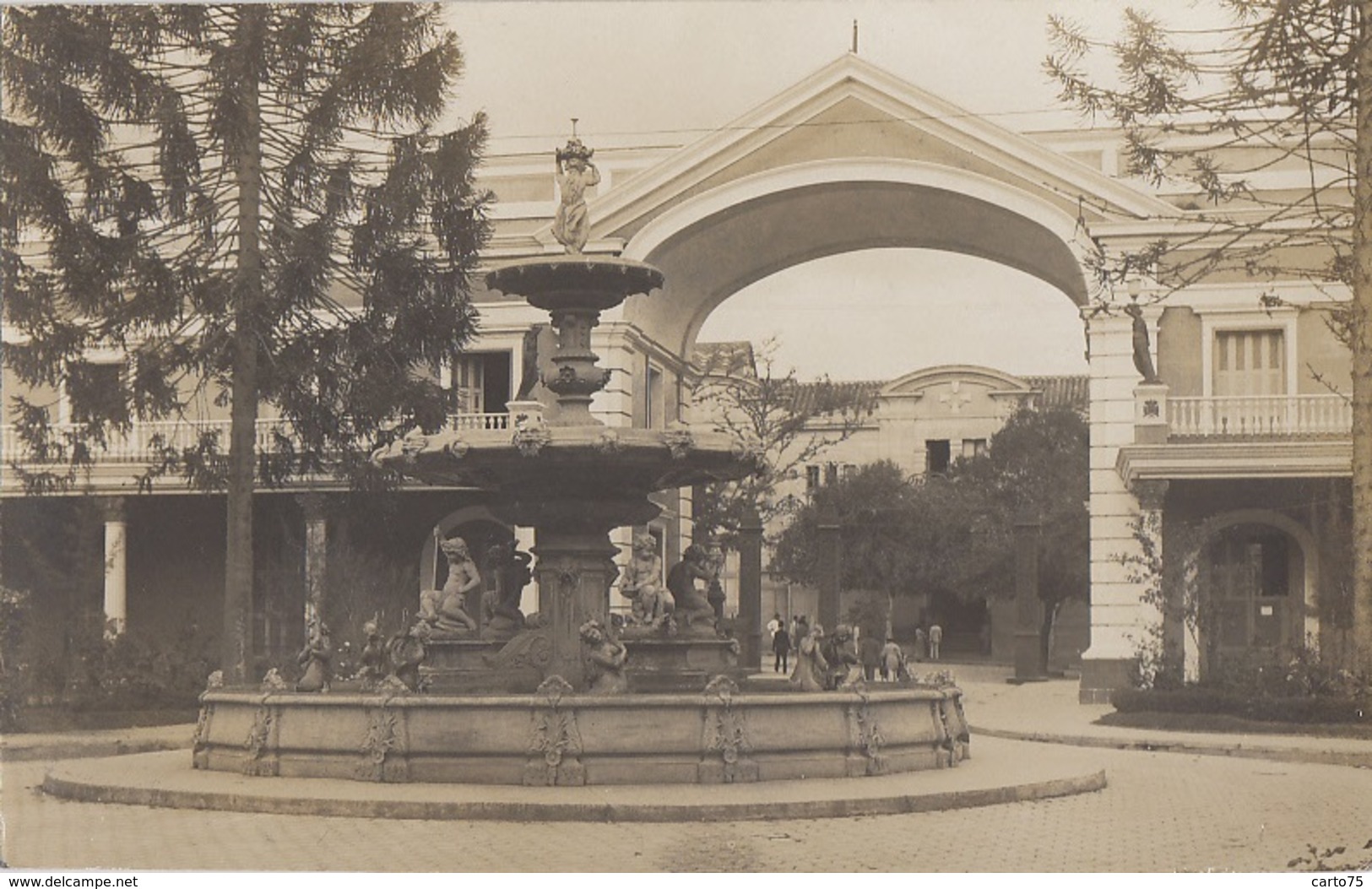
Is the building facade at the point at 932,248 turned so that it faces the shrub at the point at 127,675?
no

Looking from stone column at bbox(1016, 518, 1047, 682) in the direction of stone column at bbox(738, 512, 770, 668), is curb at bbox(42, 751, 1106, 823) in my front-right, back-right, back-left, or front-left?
front-left

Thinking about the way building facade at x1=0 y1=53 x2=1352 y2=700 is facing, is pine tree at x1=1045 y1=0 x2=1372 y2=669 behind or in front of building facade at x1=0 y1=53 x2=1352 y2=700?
in front

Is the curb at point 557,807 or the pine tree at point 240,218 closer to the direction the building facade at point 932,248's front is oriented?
the curb

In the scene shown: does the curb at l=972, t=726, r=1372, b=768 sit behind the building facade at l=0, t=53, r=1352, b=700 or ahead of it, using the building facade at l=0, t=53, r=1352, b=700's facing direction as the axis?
ahead

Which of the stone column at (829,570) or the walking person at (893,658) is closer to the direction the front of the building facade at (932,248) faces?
the walking person

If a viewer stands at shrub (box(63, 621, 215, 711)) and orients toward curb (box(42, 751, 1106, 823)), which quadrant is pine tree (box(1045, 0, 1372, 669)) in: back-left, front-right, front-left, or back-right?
front-left

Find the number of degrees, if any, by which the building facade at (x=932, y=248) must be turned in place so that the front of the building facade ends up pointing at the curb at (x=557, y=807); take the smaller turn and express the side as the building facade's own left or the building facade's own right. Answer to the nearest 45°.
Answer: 0° — it already faces it

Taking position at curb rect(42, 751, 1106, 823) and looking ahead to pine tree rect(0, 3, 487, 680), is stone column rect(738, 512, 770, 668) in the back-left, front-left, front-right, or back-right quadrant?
front-right

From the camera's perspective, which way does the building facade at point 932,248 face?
toward the camera

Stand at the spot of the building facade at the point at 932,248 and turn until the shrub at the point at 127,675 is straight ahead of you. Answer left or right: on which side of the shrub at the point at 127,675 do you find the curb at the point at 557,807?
left

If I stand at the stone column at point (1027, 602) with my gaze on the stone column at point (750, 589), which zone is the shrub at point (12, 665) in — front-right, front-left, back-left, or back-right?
front-left
